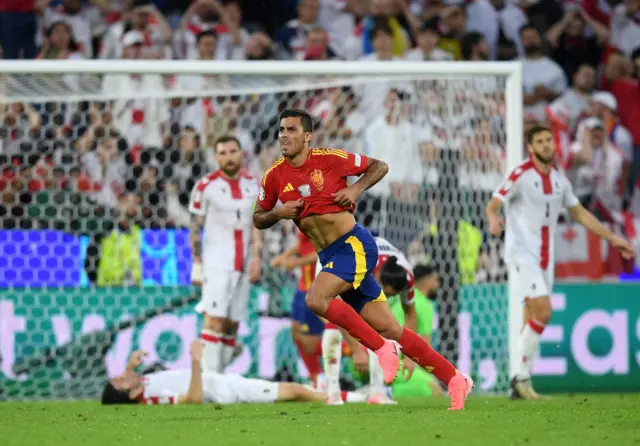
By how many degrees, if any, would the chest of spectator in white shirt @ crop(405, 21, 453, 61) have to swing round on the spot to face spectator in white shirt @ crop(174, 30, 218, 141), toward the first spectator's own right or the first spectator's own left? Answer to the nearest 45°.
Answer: approximately 45° to the first spectator's own right

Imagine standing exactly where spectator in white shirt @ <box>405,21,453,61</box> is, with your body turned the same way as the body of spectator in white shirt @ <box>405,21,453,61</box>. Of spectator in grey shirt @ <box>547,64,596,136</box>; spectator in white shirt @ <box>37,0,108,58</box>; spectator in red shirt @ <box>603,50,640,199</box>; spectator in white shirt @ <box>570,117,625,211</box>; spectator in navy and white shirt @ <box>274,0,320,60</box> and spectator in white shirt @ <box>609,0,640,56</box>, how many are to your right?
2

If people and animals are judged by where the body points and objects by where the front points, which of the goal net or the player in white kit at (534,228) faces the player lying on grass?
the goal net

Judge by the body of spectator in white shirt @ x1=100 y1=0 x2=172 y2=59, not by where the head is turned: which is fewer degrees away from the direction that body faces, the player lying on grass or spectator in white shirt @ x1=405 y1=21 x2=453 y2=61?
the player lying on grass

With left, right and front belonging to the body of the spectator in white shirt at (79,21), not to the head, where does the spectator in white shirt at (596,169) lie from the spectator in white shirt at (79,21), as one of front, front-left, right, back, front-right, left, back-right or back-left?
left

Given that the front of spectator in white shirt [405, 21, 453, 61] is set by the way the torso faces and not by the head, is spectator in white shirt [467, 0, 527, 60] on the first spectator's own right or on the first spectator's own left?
on the first spectator's own left

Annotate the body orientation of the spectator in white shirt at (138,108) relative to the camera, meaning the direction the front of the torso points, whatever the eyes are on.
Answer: toward the camera

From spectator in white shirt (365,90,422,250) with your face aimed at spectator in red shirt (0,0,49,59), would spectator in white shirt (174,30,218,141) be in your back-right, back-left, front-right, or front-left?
front-left

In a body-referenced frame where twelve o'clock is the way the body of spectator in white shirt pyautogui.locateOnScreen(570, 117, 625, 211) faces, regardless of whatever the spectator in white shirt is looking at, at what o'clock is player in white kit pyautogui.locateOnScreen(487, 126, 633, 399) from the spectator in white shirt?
The player in white kit is roughly at 12 o'clock from the spectator in white shirt.

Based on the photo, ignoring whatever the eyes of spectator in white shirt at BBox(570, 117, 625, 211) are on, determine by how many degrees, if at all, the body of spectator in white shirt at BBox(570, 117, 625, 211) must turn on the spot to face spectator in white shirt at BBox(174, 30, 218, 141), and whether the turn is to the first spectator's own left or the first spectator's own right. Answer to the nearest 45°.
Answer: approximately 45° to the first spectator's own right

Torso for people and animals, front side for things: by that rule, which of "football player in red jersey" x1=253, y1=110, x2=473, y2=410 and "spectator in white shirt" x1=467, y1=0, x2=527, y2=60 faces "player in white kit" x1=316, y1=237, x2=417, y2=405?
the spectator in white shirt

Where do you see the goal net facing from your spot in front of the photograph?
facing the viewer
